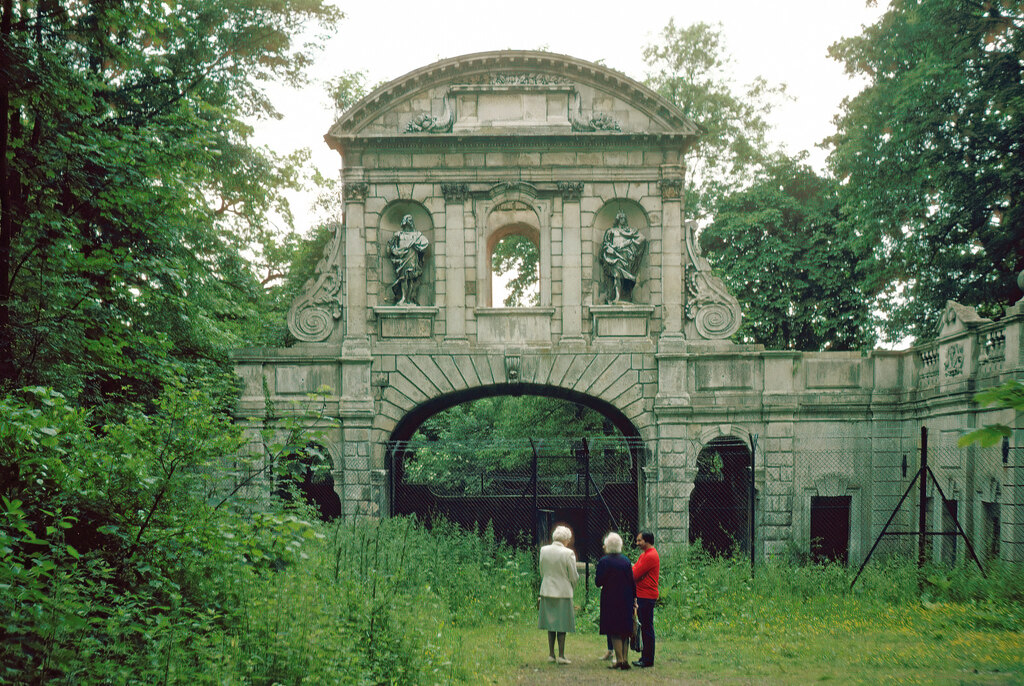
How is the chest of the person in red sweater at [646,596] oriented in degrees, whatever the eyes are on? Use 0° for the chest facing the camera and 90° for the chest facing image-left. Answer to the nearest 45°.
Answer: approximately 90°

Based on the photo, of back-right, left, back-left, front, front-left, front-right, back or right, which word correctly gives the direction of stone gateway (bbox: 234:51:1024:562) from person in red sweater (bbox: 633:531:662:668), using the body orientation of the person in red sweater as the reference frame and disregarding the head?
right

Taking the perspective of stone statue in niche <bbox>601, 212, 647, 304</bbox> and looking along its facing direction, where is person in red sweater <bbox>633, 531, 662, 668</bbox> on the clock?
The person in red sweater is roughly at 12 o'clock from the stone statue in niche.

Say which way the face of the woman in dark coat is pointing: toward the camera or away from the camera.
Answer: away from the camera

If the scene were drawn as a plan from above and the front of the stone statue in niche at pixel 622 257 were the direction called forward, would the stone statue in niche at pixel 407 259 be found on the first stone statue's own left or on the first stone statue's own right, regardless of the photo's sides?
on the first stone statue's own right

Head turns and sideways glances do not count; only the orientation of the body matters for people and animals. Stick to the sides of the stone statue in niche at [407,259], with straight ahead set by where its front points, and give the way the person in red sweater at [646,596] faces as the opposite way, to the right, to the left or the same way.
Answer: to the right

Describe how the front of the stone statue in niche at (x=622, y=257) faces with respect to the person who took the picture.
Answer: facing the viewer

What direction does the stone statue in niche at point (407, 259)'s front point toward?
toward the camera

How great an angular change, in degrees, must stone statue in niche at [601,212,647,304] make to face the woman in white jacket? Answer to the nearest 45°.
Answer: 0° — it already faces them
